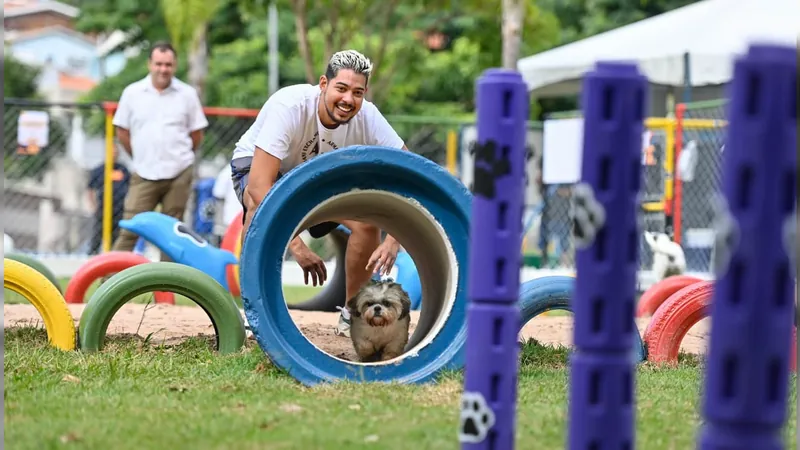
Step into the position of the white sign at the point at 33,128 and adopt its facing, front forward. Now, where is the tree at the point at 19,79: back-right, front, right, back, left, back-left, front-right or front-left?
back

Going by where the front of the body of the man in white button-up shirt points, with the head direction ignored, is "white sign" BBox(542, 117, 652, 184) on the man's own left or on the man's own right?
on the man's own left

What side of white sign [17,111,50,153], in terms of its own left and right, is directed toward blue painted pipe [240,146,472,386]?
front

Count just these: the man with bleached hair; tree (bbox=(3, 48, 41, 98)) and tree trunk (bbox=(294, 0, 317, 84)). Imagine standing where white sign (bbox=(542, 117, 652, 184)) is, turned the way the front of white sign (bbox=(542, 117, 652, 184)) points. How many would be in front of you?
1

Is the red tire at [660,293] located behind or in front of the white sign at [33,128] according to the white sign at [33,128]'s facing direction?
in front

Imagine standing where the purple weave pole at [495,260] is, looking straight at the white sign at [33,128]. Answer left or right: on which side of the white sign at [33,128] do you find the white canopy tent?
right

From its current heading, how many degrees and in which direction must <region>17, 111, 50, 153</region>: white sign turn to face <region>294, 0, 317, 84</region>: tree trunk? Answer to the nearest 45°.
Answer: approximately 135° to its left

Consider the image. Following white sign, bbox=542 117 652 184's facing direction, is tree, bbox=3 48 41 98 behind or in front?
behind

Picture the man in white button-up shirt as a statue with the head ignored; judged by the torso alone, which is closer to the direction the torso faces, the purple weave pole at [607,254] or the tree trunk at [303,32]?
the purple weave pole

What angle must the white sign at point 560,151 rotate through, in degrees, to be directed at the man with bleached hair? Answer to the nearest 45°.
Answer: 0° — it already faces them
